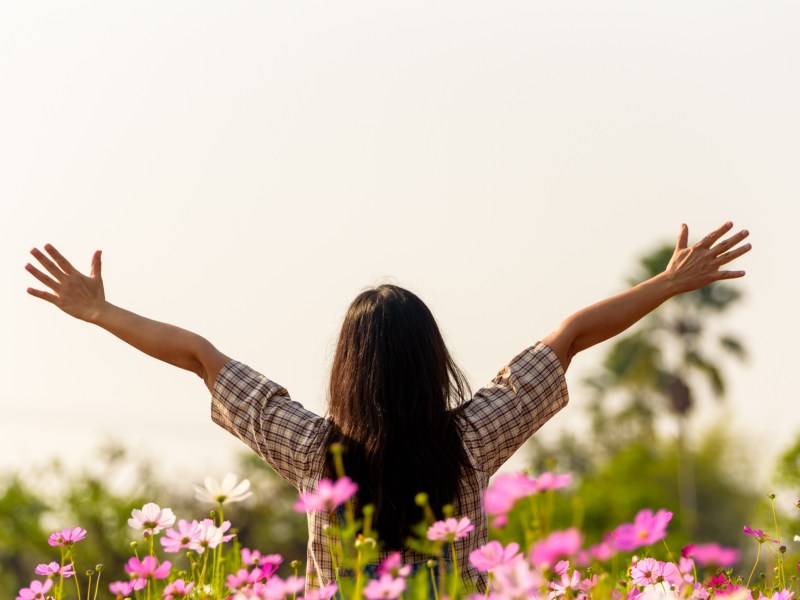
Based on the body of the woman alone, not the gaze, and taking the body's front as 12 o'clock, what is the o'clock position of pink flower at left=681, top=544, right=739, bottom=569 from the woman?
The pink flower is roughly at 5 o'clock from the woman.

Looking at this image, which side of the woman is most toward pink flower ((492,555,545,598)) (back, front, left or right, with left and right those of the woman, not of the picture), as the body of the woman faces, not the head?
back

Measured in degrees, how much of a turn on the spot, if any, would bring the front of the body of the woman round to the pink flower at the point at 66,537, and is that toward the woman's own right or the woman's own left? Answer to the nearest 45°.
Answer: approximately 90° to the woman's own left

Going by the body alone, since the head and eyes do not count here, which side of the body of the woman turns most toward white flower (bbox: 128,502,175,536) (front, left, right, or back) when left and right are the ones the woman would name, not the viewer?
left

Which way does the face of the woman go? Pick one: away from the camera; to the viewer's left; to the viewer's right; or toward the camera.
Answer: away from the camera

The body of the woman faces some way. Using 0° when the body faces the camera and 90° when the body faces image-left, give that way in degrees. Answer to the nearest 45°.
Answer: approximately 180°
